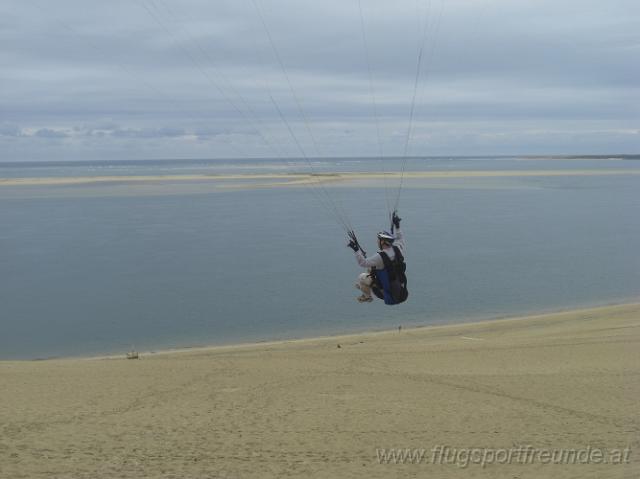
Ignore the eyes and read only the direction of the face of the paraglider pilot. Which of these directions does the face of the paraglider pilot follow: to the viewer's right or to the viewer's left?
to the viewer's left

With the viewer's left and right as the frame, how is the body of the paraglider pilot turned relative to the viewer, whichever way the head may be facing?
facing away from the viewer and to the left of the viewer
